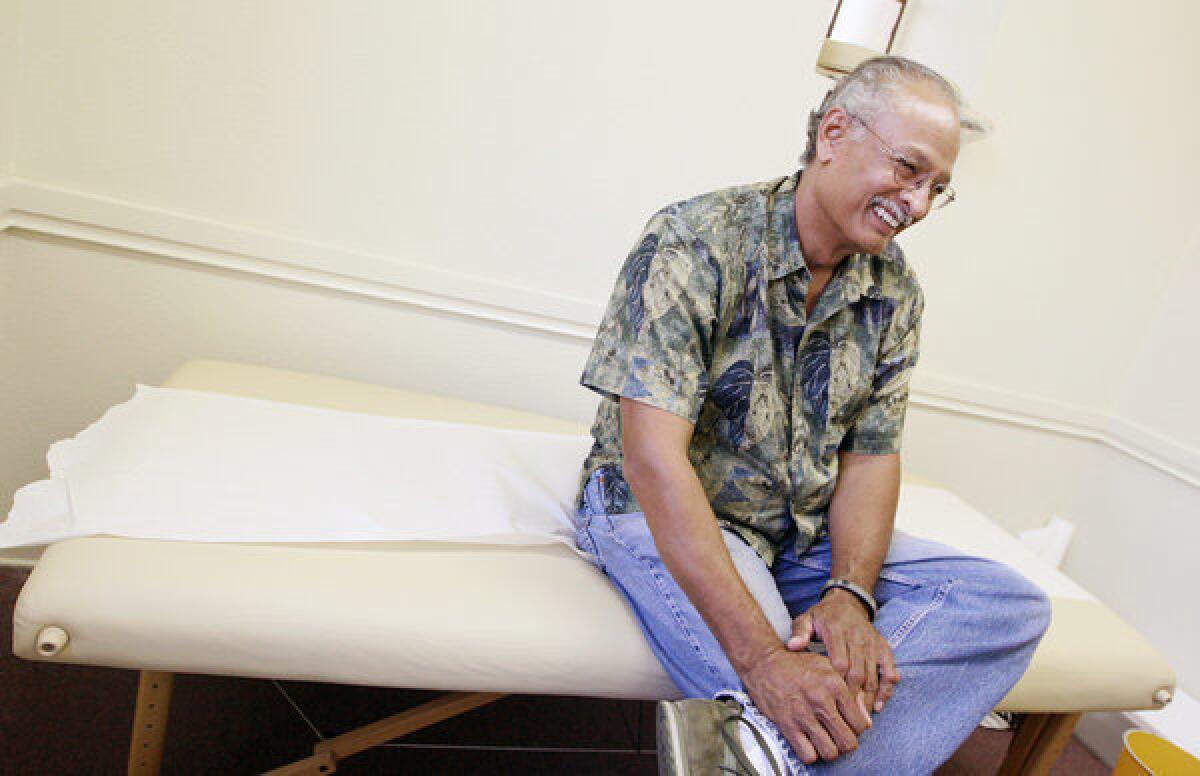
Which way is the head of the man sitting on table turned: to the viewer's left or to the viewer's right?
to the viewer's right

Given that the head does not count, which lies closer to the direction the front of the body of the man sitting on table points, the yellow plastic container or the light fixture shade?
the yellow plastic container

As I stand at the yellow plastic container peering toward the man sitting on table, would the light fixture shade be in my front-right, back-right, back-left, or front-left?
front-right

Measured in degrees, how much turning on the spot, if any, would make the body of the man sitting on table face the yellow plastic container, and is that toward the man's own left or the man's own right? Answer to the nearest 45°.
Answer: approximately 90° to the man's own left

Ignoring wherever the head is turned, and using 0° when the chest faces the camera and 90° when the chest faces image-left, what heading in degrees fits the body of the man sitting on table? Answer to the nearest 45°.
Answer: approximately 315°

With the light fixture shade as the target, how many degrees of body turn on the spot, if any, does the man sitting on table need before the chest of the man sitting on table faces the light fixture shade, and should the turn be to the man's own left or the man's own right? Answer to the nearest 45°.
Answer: approximately 135° to the man's own left
